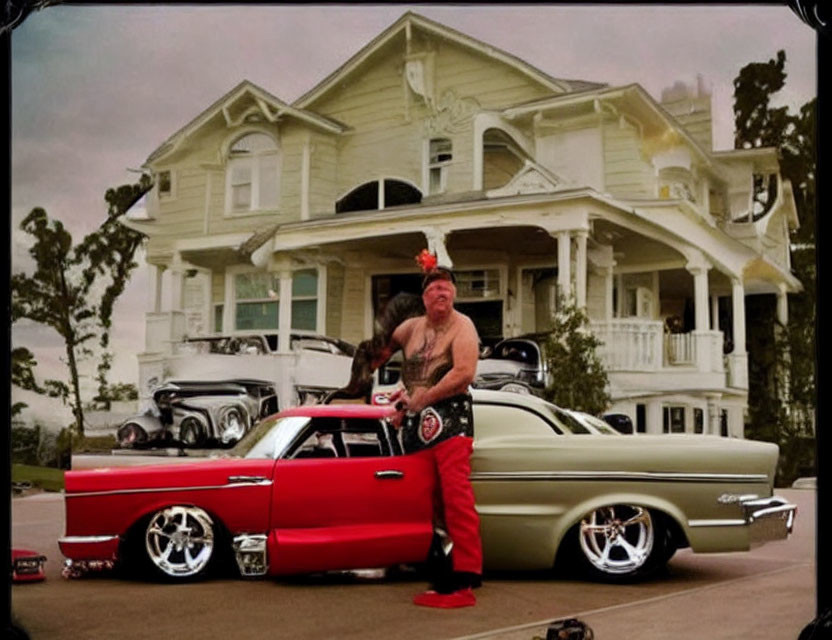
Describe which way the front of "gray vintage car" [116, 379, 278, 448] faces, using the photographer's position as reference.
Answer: facing the viewer and to the left of the viewer

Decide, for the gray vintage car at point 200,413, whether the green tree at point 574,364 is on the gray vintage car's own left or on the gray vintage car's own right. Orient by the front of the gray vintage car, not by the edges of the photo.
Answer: on the gray vintage car's own left

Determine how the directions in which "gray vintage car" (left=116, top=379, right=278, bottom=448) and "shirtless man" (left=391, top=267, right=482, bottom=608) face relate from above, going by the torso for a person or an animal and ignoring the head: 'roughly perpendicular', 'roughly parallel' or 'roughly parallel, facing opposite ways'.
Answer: roughly parallel

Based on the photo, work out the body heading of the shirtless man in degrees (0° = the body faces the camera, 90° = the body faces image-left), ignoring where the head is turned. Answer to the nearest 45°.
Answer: approximately 45°

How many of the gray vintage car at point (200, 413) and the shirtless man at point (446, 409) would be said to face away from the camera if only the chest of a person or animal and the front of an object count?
0

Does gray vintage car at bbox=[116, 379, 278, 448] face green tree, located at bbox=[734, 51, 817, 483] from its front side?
no

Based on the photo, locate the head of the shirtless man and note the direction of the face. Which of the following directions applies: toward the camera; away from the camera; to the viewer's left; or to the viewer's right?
toward the camera
